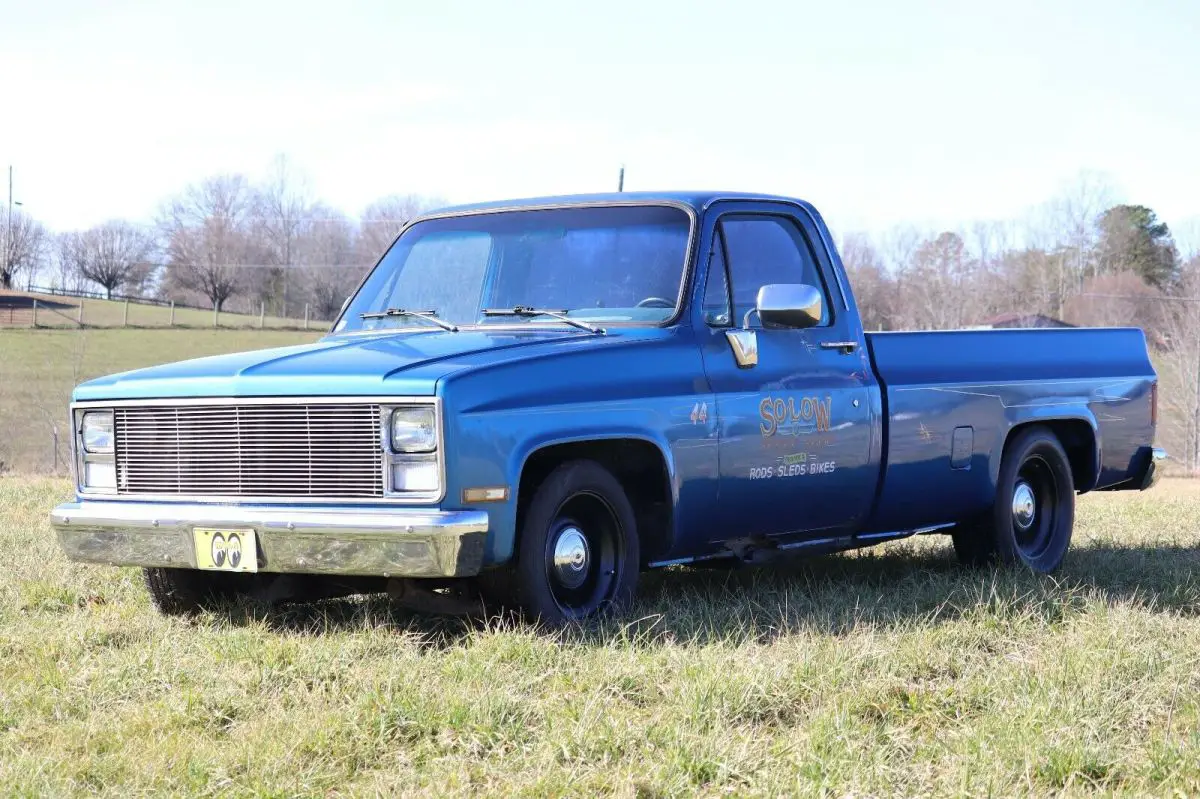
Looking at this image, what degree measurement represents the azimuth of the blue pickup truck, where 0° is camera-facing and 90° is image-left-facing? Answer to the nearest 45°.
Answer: approximately 45°
